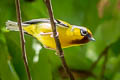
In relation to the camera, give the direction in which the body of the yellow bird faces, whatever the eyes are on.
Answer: to the viewer's right
